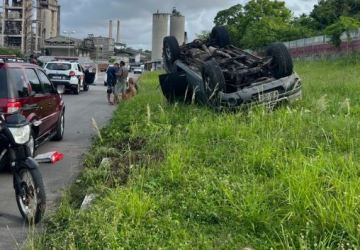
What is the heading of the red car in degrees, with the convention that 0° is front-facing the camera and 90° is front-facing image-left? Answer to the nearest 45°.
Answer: approximately 225°

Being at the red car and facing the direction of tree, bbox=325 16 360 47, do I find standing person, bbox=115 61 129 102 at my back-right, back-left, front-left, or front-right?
front-left

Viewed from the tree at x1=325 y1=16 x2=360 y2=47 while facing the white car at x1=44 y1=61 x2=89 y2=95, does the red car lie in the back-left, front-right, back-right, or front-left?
front-left

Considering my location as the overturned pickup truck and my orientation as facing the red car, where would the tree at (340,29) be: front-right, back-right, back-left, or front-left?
back-right
